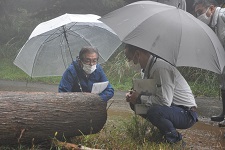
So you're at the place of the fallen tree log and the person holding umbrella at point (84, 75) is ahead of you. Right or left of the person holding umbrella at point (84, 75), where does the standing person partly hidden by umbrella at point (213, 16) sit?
right

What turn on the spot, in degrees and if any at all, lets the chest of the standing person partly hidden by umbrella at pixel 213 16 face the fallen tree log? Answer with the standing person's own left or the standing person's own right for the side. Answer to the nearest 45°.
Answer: approximately 45° to the standing person's own left

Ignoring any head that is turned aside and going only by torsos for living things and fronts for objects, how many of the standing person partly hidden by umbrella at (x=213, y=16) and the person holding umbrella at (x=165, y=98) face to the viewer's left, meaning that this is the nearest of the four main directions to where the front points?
2

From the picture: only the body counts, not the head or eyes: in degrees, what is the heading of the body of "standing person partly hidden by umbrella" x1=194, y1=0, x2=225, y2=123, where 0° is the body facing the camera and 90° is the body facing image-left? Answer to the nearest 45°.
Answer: approximately 90°

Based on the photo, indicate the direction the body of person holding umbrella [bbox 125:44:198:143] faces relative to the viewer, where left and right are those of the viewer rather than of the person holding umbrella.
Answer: facing to the left of the viewer

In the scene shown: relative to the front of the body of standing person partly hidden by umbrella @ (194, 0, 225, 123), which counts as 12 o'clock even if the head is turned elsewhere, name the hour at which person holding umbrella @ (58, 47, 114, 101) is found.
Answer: person holding umbrella @ (58, 47, 114, 101) is roughly at 11 o'clock from standing person partly hidden by umbrella @ (194, 0, 225, 123).
